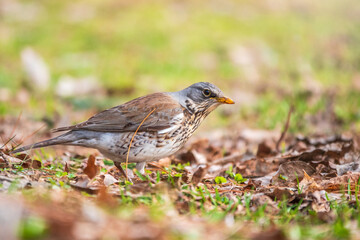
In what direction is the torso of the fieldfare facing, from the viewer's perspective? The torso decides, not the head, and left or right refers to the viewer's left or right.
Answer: facing to the right of the viewer

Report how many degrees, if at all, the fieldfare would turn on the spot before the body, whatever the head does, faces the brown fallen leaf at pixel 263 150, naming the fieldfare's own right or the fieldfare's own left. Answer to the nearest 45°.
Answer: approximately 45° to the fieldfare's own left

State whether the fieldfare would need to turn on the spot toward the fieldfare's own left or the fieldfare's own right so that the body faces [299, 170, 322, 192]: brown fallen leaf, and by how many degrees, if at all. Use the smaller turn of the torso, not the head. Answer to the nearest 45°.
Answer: approximately 45° to the fieldfare's own right
